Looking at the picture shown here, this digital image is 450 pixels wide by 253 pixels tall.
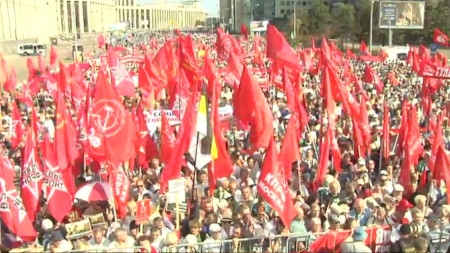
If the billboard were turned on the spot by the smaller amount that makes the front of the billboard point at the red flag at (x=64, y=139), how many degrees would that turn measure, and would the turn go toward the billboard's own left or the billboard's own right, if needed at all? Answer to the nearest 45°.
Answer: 0° — it already faces it

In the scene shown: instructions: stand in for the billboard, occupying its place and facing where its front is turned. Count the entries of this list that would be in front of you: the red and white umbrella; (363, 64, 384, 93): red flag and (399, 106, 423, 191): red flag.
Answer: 3

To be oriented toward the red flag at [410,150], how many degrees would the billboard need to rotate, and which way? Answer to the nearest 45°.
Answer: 0° — it already faces it

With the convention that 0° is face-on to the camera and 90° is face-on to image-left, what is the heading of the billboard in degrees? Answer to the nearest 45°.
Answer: approximately 0°

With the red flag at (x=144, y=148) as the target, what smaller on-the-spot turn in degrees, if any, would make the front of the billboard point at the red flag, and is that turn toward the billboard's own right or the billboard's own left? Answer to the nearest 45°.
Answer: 0° — it already faces it

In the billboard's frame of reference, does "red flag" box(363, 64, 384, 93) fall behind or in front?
in front

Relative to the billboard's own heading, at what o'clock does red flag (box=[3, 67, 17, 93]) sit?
The red flag is roughly at 1 o'clock from the billboard.

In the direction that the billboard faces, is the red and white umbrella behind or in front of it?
in front
